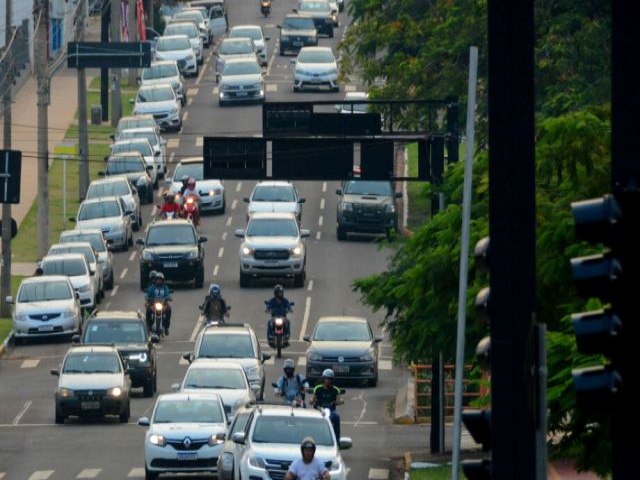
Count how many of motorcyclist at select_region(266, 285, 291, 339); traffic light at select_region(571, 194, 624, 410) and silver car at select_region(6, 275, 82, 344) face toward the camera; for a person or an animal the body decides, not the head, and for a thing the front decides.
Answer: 2

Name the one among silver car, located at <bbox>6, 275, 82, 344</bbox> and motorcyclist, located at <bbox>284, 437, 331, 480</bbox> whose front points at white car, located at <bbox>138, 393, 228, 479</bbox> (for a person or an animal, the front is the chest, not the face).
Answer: the silver car

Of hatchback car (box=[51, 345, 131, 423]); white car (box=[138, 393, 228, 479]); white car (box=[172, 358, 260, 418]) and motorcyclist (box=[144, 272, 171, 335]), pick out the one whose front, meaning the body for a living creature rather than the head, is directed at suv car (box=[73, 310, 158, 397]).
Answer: the motorcyclist

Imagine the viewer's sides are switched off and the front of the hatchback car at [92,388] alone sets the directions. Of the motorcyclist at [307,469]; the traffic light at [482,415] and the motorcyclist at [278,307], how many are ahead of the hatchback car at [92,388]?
2

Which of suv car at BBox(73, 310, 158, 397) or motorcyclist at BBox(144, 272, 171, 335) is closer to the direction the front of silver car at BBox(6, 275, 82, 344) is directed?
the suv car

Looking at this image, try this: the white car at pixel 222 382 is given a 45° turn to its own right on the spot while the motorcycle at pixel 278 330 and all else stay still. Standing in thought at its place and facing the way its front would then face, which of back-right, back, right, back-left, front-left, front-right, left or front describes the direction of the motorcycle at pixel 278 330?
back-right

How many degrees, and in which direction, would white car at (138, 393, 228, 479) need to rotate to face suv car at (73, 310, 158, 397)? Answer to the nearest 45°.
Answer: approximately 180°

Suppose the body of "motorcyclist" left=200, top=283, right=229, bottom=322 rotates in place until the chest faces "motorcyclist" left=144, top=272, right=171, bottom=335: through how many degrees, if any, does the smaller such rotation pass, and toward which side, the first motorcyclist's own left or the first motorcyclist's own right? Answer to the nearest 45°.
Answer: approximately 135° to the first motorcyclist's own right

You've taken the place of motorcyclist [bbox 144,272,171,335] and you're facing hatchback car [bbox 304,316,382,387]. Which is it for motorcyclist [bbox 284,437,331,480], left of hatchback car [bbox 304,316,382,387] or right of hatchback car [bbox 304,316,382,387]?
right
